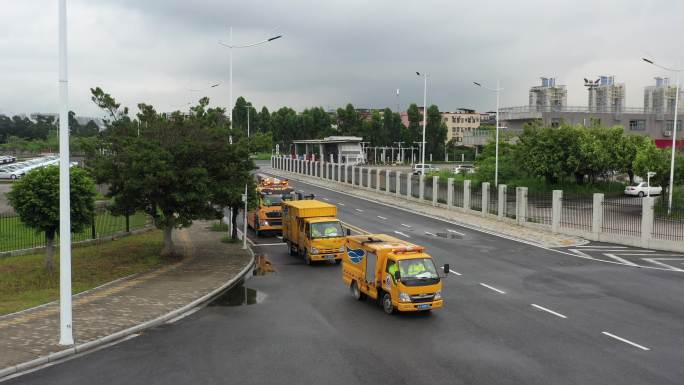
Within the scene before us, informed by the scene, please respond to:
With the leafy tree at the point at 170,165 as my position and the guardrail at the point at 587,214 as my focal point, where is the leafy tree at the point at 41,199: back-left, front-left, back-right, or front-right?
back-right

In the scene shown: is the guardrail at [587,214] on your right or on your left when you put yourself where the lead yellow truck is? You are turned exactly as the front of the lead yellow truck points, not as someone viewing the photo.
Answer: on your left

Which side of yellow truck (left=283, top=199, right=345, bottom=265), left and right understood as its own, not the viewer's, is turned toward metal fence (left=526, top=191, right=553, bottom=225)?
left

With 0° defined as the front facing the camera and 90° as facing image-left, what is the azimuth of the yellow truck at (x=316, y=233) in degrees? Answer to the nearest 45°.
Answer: approximately 315°

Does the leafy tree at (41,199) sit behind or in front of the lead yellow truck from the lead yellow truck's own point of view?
behind

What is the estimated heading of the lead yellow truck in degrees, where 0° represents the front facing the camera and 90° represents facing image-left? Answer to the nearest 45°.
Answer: approximately 315°

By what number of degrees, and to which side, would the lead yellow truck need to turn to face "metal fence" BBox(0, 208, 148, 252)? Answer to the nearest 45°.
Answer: approximately 180°

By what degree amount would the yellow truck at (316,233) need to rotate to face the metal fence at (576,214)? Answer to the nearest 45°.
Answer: approximately 90° to its left

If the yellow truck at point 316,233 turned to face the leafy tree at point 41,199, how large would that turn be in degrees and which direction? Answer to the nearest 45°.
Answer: approximately 90° to its right

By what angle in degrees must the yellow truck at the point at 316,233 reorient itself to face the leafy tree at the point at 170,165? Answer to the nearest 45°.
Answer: approximately 135° to its right

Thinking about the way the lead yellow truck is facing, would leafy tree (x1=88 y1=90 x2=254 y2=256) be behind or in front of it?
behind
